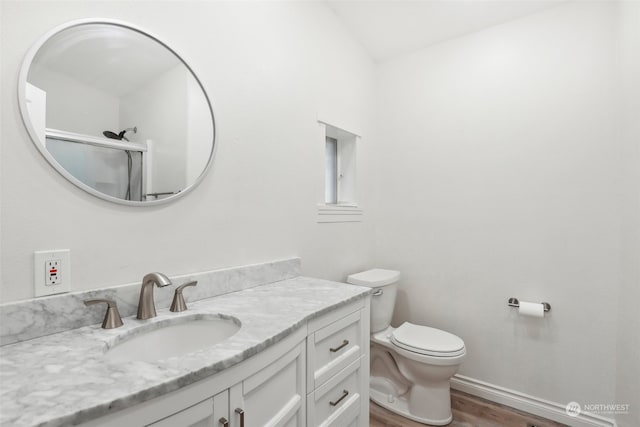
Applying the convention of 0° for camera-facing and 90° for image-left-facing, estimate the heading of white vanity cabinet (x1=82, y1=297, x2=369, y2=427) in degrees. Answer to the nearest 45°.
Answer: approximately 315°

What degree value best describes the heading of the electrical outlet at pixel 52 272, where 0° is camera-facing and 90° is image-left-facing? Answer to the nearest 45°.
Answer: approximately 315°

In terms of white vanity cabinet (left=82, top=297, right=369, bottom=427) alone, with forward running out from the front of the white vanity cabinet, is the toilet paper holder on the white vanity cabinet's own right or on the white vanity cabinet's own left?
on the white vanity cabinet's own left

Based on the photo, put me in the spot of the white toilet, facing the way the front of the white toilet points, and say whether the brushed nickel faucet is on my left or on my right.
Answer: on my right

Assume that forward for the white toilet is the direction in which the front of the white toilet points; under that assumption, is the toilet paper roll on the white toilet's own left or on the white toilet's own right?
on the white toilet's own left
